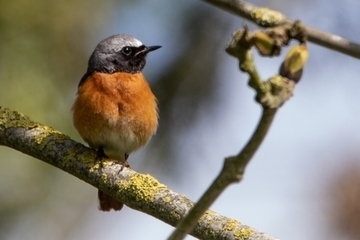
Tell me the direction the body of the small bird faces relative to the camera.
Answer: toward the camera
